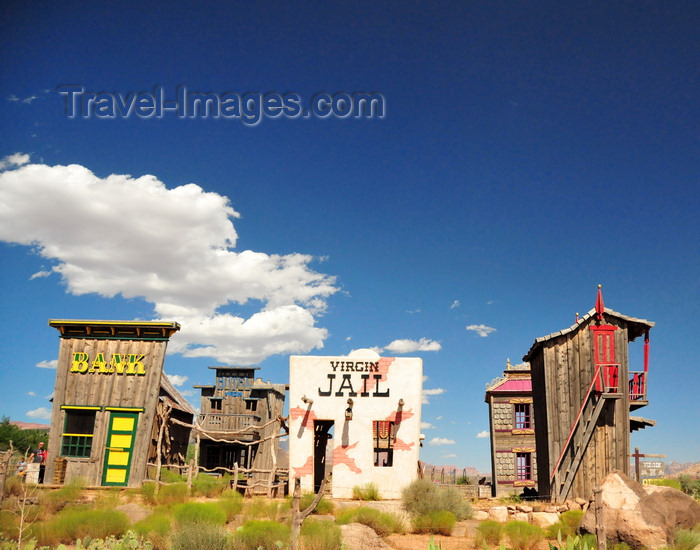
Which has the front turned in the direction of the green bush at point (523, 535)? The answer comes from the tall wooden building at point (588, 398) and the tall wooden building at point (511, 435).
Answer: the tall wooden building at point (511, 435)

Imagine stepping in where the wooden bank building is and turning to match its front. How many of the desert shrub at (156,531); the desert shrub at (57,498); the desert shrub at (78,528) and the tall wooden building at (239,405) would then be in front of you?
3

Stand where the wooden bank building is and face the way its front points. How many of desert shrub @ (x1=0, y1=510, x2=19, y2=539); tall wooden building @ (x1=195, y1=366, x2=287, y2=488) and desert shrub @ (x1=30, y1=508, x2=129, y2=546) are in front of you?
2

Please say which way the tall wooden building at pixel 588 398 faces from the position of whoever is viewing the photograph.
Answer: facing to the right of the viewer

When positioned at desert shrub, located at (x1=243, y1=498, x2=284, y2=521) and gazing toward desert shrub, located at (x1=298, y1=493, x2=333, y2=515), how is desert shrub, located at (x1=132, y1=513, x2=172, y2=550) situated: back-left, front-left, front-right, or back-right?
back-right

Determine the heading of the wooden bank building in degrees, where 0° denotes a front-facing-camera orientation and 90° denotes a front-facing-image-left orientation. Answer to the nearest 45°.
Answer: approximately 0°

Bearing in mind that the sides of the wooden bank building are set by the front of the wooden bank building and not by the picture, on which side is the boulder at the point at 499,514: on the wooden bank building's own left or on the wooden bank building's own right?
on the wooden bank building's own left

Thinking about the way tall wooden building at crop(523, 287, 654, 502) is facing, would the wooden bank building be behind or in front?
behind
